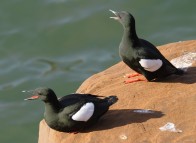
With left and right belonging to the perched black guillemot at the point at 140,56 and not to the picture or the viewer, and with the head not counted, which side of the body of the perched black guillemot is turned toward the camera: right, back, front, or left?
left

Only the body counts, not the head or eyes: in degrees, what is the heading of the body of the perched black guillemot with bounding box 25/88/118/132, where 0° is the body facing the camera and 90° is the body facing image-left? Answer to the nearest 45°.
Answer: approximately 90°

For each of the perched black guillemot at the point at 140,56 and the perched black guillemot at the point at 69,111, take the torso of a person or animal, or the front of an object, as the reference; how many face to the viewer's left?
2

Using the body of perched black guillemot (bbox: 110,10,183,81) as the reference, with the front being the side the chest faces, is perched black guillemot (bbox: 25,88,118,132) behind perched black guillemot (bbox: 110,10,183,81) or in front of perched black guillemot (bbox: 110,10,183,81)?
in front

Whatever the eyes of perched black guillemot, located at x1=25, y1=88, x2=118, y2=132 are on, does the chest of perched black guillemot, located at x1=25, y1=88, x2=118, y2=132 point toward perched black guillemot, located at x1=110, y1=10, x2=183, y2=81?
no

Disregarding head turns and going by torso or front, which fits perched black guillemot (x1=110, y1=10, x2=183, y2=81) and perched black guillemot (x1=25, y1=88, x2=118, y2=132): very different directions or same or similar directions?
same or similar directions
